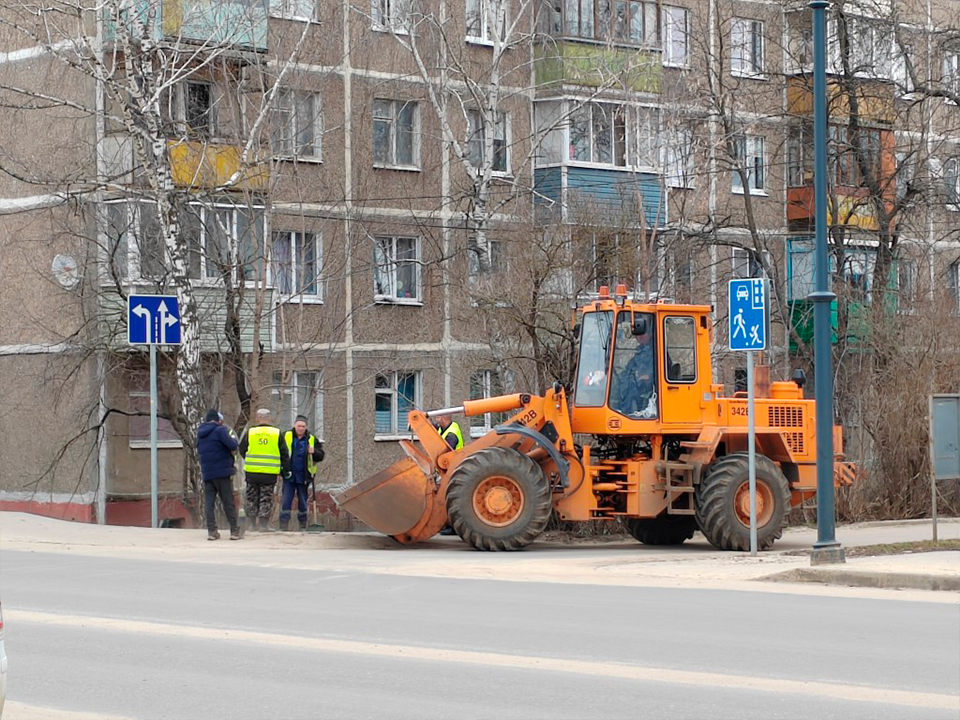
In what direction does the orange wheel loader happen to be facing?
to the viewer's left

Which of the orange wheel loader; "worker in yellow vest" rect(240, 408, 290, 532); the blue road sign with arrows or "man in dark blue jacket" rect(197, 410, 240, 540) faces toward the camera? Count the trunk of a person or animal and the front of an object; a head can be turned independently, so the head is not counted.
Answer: the blue road sign with arrows

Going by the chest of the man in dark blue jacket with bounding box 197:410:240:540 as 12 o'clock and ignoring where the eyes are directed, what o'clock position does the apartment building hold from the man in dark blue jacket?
The apartment building is roughly at 11 o'clock from the man in dark blue jacket.

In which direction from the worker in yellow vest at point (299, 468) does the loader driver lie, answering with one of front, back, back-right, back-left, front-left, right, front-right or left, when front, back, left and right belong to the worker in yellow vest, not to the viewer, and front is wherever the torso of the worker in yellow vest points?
front-left

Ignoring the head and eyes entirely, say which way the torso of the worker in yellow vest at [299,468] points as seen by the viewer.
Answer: toward the camera

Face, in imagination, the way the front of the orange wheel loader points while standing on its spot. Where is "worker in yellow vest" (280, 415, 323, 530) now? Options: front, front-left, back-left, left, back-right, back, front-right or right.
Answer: front-right

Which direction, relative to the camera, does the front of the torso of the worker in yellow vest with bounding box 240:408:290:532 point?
away from the camera

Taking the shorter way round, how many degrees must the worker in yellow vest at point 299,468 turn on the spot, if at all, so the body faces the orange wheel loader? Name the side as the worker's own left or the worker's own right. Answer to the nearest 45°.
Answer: approximately 45° to the worker's own left

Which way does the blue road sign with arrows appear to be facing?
toward the camera

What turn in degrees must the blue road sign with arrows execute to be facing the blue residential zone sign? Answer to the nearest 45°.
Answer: approximately 45° to its left

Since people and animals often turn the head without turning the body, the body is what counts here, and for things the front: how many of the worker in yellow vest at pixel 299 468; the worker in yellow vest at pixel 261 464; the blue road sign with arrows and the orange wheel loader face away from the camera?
1

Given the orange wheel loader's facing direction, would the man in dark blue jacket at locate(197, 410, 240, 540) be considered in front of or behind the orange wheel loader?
in front

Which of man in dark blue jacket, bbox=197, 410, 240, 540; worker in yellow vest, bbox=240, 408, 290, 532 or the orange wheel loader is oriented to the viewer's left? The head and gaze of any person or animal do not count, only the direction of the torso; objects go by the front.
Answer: the orange wheel loader

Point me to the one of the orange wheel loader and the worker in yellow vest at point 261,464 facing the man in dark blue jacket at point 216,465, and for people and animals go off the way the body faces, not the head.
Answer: the orange wheel loader

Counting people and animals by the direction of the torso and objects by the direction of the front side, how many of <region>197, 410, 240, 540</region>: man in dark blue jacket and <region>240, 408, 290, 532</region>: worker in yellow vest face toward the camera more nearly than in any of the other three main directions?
0

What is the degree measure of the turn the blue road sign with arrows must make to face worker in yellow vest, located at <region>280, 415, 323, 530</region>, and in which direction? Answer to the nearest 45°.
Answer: approximately 135° to its left

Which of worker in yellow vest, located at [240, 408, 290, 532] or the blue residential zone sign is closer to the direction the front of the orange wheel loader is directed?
the worker in yellow vest

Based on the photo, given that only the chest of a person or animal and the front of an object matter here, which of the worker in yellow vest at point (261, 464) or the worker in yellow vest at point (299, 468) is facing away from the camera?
the worker in yellow vest at point (261, 464)
